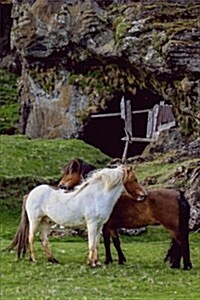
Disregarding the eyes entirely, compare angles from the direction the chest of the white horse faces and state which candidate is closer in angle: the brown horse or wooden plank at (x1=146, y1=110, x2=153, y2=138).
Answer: the brown horse

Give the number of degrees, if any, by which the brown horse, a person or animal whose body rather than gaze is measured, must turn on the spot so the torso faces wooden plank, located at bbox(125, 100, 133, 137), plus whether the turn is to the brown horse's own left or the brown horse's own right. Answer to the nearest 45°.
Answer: approximately 90° to the brown horse's own right

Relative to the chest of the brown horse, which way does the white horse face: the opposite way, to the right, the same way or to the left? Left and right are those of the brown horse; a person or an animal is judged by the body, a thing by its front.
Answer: the opposite way

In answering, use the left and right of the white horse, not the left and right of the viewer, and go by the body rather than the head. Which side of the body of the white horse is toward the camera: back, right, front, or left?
right

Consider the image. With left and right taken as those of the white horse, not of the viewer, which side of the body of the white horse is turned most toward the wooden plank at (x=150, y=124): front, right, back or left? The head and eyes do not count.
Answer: left

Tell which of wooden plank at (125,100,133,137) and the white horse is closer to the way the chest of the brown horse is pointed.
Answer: the white horse

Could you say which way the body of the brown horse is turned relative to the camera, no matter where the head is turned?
to the viewer's left

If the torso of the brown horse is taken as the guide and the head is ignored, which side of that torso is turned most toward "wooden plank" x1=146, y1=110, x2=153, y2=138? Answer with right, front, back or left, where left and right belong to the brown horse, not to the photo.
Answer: right

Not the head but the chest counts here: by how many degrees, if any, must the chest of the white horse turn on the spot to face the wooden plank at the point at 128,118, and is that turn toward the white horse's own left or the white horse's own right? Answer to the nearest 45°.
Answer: approximately 90° to the white horse's own left

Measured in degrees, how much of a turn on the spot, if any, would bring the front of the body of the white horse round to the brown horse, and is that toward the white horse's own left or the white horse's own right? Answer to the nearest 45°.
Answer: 0° — it already faces it

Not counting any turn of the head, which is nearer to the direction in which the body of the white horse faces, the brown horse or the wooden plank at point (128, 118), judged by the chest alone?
the brown horse

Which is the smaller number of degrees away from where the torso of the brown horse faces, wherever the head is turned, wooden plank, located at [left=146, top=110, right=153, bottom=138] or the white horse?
the white horse
